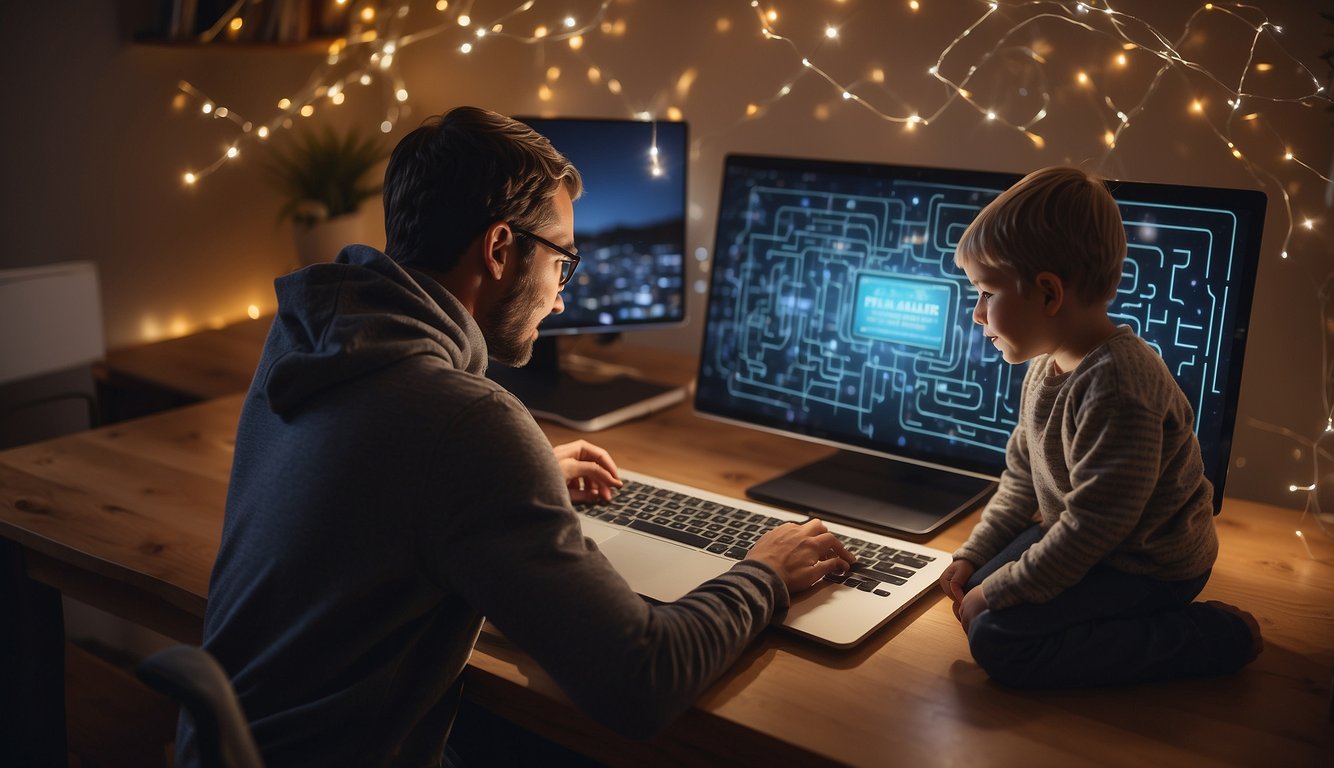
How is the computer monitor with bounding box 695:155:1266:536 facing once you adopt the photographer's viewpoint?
facing the viewer and to the left of the viewer

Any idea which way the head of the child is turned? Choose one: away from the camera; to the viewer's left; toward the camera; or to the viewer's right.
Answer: to the viewer's left

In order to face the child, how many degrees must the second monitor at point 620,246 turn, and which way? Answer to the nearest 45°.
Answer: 0° — it already faces them

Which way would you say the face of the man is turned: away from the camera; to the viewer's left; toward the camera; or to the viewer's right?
to the viewer's right

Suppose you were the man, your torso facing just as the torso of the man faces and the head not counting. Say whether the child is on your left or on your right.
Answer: on your right

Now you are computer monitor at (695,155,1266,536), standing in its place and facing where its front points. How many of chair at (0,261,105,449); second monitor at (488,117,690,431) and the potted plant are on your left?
0

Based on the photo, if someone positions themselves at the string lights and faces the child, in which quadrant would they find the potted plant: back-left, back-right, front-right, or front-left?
back-right

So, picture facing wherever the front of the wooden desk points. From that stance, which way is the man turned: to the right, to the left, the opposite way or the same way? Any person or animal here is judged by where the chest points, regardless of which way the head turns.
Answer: the opposite way

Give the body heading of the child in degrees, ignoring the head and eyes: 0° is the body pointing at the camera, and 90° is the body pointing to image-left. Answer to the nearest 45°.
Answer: approximately 90°

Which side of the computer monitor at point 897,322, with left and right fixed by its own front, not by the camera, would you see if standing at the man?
front

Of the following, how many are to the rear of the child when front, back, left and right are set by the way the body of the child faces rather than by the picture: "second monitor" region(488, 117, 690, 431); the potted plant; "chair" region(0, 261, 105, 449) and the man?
0

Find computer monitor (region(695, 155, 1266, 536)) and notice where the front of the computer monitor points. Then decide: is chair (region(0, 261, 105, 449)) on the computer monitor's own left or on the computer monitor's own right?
on the computer monitor's own right

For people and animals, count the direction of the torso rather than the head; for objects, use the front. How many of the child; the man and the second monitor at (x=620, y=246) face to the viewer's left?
1

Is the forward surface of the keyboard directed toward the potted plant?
no

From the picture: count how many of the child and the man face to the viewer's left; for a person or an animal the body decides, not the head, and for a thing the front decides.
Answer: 1

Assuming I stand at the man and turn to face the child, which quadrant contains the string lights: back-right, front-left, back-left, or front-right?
front-left

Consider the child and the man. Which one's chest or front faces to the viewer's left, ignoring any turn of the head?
the child
